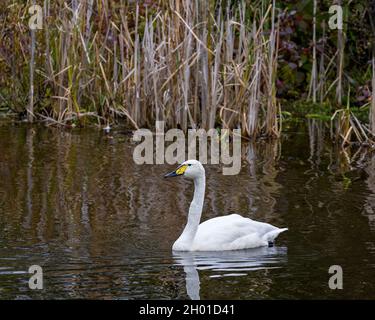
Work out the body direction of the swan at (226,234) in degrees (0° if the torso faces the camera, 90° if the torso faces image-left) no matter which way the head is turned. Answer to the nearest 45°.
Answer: approximately 90°
